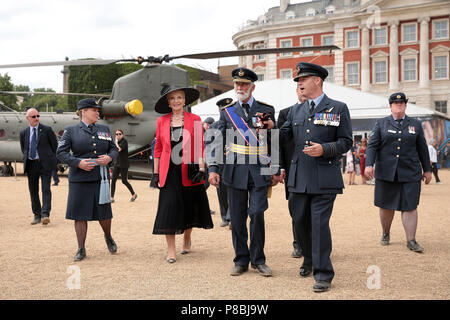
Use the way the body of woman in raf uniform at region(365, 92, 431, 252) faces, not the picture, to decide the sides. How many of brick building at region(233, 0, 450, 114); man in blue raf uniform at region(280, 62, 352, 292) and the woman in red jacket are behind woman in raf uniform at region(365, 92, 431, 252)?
1

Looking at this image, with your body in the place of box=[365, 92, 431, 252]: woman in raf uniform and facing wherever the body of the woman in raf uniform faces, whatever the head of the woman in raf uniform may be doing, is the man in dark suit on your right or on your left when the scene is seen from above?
on your right

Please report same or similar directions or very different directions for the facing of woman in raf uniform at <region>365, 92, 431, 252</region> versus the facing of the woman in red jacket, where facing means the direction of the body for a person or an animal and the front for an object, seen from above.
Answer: same or similar directions

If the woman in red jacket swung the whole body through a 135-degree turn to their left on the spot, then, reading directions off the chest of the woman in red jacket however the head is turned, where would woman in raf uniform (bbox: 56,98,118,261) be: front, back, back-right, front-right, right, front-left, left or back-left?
back-left

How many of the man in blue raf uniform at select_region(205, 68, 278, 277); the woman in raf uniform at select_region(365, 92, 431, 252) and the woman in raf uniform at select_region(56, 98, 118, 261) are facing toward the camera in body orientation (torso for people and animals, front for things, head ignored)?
3

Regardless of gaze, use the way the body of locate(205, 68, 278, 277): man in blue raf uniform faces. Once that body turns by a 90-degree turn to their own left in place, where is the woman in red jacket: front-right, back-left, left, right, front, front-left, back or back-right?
back-left

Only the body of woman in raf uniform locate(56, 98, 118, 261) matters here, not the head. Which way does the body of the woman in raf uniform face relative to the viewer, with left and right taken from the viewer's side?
facing the viewer

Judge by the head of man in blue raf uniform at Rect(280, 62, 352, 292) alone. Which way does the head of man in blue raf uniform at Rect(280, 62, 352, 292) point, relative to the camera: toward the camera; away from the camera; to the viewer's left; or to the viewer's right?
to the viewer's left

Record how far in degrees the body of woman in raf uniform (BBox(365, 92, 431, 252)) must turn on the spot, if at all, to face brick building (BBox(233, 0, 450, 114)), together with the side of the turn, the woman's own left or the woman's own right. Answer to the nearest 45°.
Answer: approximately 180°

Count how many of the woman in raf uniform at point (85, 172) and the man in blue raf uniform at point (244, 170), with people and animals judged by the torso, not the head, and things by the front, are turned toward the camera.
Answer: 2

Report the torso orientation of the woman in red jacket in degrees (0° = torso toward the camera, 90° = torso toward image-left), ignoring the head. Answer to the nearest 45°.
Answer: approximately 0°

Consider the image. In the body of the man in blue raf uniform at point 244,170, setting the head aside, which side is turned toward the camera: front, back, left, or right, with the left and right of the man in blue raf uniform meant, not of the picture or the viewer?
front

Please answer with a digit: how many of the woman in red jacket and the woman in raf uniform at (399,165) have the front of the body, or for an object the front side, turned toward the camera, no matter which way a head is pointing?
2
